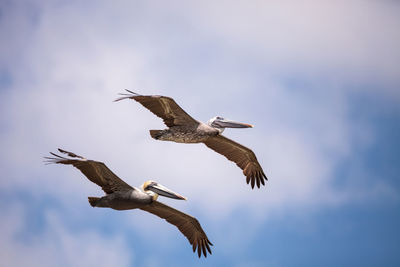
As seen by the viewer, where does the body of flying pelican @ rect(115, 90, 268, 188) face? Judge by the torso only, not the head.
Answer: to the viewer's right
